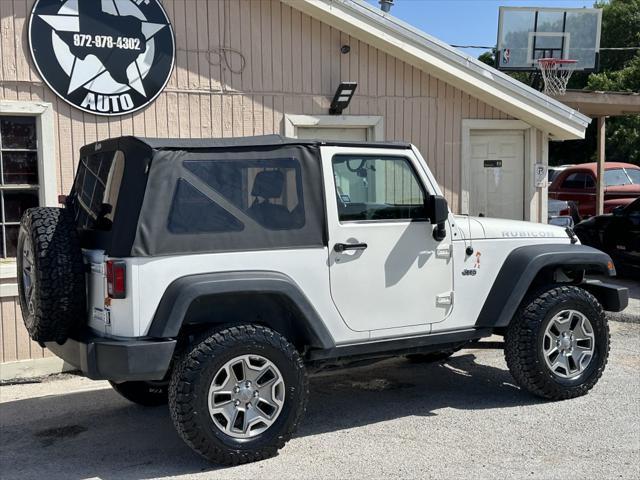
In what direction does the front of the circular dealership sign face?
toward the camera

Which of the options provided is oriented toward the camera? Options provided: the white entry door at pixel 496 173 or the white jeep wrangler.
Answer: the white entry door

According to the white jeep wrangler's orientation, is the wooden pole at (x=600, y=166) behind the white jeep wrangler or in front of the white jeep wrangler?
in front

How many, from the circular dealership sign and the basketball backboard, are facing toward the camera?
2

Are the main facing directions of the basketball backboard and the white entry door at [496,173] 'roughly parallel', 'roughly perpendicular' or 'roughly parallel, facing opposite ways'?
roughly parallel

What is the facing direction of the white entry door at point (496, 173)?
toward the camera

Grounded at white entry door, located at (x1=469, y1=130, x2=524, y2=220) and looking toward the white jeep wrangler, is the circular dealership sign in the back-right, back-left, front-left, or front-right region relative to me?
front-right

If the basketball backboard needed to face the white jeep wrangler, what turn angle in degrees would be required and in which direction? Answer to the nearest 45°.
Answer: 0° — it already faces it

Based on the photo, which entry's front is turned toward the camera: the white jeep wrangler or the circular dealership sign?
the circular dealership sign

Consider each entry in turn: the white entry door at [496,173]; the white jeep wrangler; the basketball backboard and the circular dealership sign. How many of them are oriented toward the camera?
3

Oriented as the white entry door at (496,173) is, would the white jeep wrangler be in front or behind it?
in front

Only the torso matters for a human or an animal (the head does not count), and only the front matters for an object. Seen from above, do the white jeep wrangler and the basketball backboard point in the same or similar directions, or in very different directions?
very different directions
